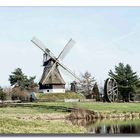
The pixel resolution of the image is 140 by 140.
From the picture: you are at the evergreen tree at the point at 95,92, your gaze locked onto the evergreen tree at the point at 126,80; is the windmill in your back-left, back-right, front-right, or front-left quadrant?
back-left

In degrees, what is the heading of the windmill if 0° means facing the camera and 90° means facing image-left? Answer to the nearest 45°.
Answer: approximately 315°
